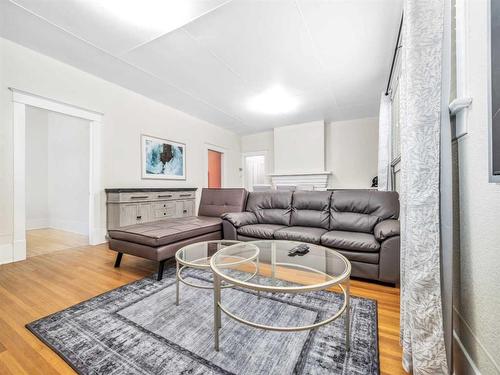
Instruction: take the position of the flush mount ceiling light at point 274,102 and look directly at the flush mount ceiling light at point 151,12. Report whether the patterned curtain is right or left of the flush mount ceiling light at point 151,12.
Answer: left

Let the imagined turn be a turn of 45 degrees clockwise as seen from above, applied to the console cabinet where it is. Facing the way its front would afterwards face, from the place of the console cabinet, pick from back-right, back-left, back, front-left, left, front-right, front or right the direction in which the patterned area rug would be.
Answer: front

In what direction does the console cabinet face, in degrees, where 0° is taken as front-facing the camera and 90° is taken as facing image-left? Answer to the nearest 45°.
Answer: approximately 315°

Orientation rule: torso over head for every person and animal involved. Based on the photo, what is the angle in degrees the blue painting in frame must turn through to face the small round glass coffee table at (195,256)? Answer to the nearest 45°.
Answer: approximately 45° to its right

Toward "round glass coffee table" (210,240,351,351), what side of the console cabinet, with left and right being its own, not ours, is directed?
front

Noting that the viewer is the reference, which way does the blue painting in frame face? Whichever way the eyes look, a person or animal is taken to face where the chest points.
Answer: facing the viewer and to the right of the viewer

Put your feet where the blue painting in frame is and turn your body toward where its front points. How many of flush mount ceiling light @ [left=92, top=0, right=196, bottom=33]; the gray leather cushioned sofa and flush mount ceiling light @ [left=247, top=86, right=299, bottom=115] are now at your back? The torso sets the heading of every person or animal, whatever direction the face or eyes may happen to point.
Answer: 0

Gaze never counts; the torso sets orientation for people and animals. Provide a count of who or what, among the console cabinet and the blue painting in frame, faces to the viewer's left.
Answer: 0

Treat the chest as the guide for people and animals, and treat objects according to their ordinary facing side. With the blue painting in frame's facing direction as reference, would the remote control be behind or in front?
in front

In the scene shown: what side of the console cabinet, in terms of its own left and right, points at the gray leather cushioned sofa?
front

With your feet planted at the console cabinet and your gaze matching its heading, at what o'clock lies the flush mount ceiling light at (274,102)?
The flush mount ceiling light is roughly at 11 o'clock from the console cabinet.

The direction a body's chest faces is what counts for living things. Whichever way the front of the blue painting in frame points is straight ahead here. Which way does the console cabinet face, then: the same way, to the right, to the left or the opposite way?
the same way

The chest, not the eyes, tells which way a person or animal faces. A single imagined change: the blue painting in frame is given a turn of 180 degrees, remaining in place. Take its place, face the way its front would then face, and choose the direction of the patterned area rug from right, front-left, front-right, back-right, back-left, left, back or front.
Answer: back-left
